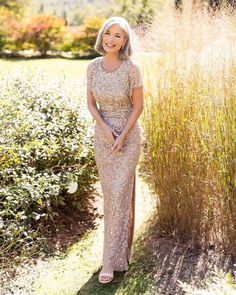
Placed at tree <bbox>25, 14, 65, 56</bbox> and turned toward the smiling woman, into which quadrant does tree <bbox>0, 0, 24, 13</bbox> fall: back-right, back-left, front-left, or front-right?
back-right

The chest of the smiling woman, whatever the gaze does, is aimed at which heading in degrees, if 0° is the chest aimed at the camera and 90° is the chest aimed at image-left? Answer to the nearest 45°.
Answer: approximately 0°

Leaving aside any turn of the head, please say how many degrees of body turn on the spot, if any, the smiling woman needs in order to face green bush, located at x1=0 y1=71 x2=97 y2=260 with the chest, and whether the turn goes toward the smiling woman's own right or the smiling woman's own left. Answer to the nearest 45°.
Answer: approximately 135° to the smiling woman's own right

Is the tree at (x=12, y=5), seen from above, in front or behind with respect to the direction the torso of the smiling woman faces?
behind

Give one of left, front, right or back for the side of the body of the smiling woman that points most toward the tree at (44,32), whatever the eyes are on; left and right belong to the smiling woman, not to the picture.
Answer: back

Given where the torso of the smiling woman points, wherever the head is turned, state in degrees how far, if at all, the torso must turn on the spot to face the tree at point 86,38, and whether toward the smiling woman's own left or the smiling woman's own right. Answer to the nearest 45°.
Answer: approximately 180°

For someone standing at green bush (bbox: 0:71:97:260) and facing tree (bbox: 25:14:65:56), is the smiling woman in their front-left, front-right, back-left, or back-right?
back-right
